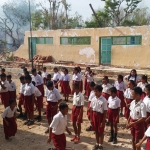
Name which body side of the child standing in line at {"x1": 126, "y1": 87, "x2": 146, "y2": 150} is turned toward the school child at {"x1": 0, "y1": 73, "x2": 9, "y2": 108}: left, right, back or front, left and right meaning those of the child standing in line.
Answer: right

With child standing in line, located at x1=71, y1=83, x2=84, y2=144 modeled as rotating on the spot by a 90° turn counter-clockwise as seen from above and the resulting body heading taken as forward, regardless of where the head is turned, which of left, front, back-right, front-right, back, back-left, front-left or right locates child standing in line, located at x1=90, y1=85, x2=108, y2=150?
front

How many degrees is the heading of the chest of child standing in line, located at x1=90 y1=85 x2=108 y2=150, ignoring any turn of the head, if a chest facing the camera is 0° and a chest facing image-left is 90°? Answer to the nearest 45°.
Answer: approximately 45°

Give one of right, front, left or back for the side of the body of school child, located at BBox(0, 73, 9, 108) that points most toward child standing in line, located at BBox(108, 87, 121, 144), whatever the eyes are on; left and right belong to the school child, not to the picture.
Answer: left

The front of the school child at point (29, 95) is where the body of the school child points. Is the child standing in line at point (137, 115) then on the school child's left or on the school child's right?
on the school child's left

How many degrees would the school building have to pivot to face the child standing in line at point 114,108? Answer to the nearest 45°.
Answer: approximately 45° to its left
